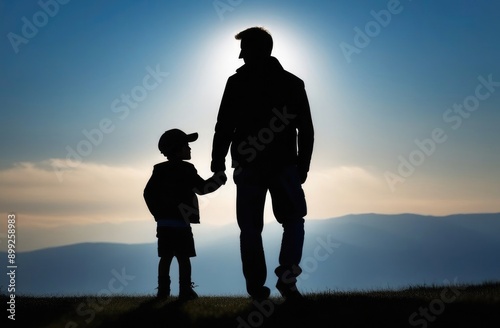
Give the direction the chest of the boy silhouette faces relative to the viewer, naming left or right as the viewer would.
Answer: facing away from the viewer and to the right of the viewer

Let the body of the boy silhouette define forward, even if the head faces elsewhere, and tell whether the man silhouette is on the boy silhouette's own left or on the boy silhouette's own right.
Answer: on the boy silhouette's own right
